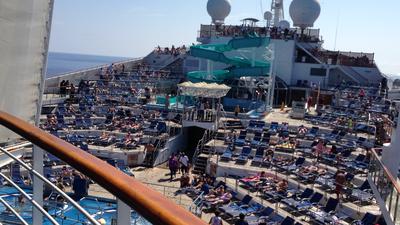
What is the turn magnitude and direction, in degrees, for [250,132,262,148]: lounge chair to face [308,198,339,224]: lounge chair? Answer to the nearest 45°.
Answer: approximately 45° to its left

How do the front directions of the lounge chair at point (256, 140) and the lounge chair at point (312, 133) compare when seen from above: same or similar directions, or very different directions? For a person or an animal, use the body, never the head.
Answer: same or similar directions

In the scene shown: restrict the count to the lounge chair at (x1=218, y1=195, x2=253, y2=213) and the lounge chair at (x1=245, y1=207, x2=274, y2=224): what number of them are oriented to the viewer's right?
0

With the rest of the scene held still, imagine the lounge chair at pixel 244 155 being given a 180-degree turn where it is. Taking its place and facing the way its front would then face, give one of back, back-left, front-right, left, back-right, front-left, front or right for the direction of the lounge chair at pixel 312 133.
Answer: front

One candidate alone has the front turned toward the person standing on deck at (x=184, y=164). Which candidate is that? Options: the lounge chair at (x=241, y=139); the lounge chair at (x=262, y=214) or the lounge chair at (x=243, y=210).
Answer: the lounge chair at (x=241, y=139)

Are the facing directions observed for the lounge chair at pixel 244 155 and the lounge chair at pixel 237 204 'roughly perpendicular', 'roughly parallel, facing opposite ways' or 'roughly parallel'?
roughly parallel

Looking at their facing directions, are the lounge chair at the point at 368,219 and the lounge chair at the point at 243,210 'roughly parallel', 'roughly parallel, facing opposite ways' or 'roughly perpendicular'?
roughly parallel
